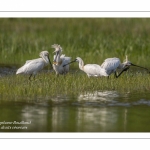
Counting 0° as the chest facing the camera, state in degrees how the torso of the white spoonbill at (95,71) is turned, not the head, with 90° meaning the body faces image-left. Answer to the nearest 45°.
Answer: approximately 90°

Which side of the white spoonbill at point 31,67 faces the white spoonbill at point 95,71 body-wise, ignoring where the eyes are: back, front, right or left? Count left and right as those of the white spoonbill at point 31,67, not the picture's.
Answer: front

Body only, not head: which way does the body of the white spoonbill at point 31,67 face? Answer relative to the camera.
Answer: to the viewer's right

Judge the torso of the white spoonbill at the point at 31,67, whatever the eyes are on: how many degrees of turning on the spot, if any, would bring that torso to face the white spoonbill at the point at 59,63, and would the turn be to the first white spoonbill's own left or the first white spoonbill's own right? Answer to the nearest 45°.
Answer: approximately 45° to the first white spoonbill's own left

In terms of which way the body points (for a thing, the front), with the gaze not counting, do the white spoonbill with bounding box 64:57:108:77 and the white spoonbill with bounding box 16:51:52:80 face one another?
yes

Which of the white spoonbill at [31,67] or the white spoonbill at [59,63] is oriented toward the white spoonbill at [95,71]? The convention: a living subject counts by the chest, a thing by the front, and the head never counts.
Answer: the white spoonbill at [31,67]

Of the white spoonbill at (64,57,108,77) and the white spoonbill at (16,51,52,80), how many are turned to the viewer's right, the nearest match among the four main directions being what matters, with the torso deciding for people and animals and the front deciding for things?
1

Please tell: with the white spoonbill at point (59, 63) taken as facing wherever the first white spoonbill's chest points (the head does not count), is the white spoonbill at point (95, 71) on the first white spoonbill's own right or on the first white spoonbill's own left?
on the first white spoonbill's own left

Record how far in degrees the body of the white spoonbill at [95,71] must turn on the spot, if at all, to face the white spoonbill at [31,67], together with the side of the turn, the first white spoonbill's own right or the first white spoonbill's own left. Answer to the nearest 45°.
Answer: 0° — it already faces it

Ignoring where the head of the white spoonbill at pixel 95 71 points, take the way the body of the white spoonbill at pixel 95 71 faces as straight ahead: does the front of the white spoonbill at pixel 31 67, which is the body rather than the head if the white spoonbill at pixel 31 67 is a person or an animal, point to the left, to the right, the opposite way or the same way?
the opposite way
